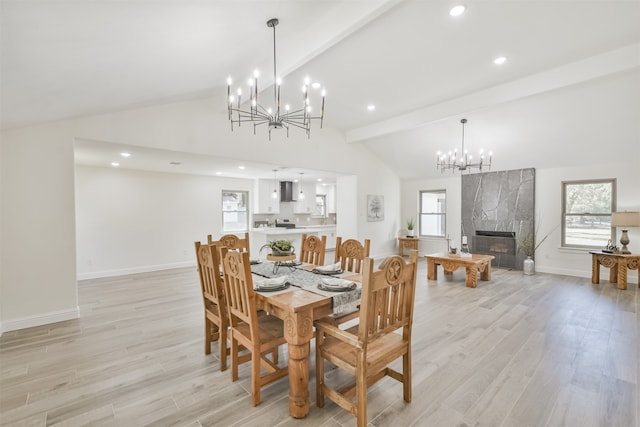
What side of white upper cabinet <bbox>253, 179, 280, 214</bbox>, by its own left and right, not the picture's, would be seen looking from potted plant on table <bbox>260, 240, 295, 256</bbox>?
front

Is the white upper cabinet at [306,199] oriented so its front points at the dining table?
yes

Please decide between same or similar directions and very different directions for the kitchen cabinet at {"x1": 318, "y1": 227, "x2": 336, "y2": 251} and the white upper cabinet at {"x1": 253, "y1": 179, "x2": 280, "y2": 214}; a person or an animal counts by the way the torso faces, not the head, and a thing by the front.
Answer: same or similar directions

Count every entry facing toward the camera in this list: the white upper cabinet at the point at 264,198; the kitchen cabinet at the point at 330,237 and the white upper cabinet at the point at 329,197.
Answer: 3

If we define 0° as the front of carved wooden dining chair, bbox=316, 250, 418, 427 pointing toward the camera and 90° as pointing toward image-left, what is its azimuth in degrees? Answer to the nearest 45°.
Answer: approximately 135°

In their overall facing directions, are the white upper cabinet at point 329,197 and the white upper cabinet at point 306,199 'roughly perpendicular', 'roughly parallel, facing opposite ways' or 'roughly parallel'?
roughly parallel

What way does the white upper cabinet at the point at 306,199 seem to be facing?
toward the camera

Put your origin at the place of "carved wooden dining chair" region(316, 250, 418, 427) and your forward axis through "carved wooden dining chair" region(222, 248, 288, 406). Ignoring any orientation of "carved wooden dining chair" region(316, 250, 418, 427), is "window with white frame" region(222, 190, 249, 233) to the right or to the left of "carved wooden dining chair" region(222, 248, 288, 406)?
right

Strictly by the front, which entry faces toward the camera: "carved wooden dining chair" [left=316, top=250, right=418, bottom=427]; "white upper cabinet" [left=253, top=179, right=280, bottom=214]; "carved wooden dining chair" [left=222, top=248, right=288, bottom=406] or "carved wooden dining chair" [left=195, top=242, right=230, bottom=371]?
the white upper cabinet

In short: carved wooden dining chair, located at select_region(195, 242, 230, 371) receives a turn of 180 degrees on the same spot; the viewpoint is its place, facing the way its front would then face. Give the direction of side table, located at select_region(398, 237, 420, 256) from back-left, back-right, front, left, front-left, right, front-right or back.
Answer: back

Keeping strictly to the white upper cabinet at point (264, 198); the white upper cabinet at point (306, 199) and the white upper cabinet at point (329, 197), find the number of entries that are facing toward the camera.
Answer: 3

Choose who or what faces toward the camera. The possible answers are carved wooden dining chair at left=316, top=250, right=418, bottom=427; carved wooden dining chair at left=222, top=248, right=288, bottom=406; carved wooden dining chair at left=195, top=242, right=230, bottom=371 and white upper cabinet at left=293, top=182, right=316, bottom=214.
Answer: the white upper cabinet

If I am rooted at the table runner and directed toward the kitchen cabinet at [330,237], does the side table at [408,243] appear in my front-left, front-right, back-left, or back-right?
front-right

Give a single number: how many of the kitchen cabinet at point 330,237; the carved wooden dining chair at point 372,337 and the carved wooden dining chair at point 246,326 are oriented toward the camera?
1

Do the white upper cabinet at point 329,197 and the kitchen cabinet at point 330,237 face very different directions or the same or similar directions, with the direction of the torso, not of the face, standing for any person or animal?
same or similar directions

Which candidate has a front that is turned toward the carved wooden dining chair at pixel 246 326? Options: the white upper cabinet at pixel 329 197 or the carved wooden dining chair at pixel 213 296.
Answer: the white upper cabinet
